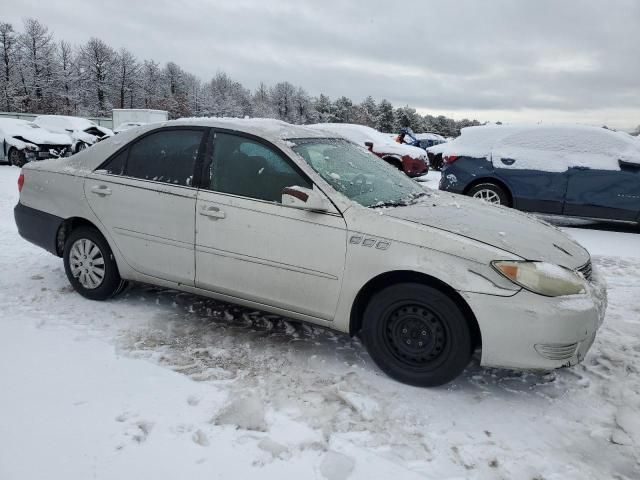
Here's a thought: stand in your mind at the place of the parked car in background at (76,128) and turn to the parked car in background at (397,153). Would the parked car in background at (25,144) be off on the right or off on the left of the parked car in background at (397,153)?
right

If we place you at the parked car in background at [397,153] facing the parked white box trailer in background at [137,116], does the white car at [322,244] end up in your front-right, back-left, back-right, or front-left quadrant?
back-left

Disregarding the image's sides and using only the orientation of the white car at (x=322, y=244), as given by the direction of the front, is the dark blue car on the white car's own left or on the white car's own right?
on the white car's own left

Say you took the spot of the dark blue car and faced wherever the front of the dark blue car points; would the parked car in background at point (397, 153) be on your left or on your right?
on your left

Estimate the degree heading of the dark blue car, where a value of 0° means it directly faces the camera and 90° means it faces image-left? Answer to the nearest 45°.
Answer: approximately 270°

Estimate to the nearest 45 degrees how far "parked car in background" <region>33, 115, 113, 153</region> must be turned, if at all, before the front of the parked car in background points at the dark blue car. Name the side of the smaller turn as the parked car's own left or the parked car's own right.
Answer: approximately 45° to the parked car's own right

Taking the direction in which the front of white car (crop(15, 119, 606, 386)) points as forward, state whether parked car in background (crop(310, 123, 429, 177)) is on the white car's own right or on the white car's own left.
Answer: on the white car's own left

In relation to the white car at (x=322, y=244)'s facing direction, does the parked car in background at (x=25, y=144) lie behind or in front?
behind
